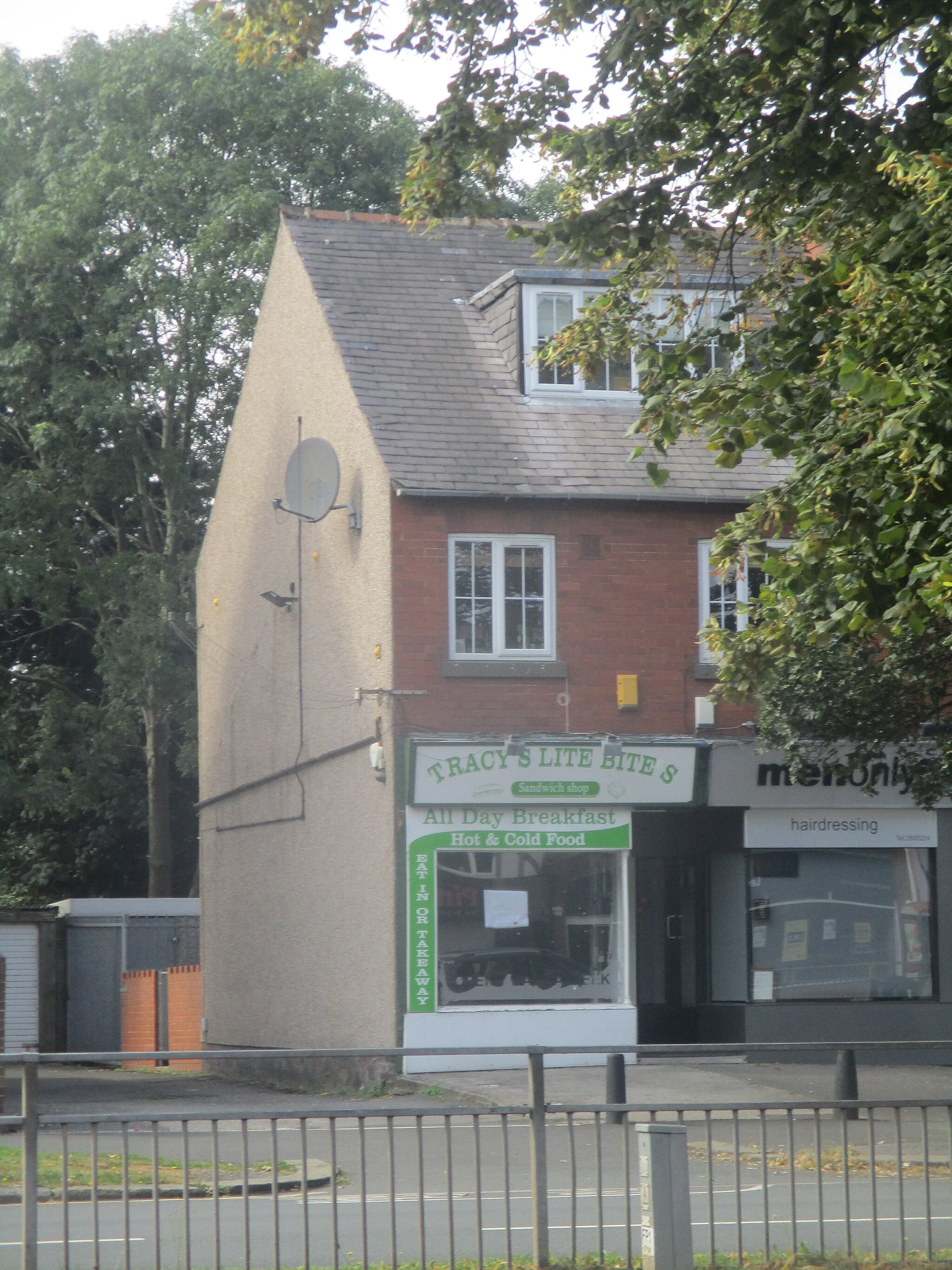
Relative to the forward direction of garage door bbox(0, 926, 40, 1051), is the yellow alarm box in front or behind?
in front

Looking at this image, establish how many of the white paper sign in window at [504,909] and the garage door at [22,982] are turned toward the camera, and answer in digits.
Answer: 2

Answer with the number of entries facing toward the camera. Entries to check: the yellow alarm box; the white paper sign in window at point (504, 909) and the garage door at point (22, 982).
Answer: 3

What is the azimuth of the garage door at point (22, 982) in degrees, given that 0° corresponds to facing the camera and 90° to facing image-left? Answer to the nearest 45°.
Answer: approximately 0°

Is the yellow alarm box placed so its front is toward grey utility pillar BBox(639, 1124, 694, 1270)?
yes

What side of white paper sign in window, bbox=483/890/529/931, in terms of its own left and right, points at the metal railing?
front

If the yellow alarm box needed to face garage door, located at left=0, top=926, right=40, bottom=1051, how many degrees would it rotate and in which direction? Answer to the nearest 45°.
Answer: approximately 135° to its right

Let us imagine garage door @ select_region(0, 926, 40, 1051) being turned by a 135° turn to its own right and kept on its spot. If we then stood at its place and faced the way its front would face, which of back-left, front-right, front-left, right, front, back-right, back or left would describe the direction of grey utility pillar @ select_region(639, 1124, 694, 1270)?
back-left
